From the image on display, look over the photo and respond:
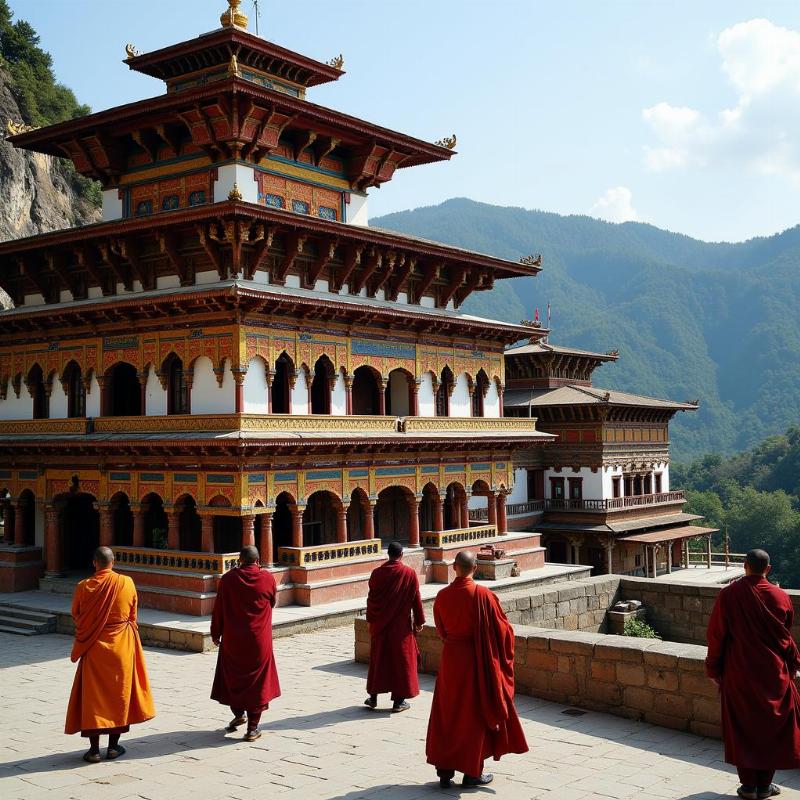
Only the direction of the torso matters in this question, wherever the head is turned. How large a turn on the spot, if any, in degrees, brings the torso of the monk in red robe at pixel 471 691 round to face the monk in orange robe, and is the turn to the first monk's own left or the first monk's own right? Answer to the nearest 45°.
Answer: approximately 90° to the first monk's own left

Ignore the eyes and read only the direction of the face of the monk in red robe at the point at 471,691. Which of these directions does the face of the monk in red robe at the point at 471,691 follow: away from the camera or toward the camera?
away from the camera

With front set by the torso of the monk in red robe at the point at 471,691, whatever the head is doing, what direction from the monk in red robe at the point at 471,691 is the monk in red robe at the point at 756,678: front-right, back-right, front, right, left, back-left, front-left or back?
right

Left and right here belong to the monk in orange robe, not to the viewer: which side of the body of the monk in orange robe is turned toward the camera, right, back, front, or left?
back

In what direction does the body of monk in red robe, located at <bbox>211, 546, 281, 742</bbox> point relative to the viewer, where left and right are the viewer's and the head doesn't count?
facing away from the viewer

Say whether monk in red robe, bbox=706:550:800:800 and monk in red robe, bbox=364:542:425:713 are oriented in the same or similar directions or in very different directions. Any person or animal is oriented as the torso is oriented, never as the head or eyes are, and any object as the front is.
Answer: same or similar directions

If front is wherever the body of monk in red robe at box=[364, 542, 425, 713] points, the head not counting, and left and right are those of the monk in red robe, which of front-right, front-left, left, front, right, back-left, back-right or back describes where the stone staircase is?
front-left

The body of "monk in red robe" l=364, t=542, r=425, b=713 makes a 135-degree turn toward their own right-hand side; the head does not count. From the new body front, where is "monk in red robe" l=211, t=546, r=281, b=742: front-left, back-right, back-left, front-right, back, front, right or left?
right

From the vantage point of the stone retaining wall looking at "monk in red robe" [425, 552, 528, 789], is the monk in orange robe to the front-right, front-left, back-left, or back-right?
front-right

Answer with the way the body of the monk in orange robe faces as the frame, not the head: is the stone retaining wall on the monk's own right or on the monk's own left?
on the monk's own right

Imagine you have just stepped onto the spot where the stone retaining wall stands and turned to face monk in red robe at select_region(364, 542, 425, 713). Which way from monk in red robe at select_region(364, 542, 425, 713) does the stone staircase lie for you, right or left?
right

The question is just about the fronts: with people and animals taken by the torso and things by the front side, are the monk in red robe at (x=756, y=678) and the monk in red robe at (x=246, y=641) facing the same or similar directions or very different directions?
same or similar directions

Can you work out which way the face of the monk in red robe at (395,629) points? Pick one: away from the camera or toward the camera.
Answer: away from the camera

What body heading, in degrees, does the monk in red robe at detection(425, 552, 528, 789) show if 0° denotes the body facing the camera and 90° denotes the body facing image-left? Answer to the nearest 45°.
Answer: approximately 180°

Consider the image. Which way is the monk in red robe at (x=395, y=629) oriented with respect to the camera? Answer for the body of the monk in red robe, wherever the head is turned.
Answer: away from the camera
